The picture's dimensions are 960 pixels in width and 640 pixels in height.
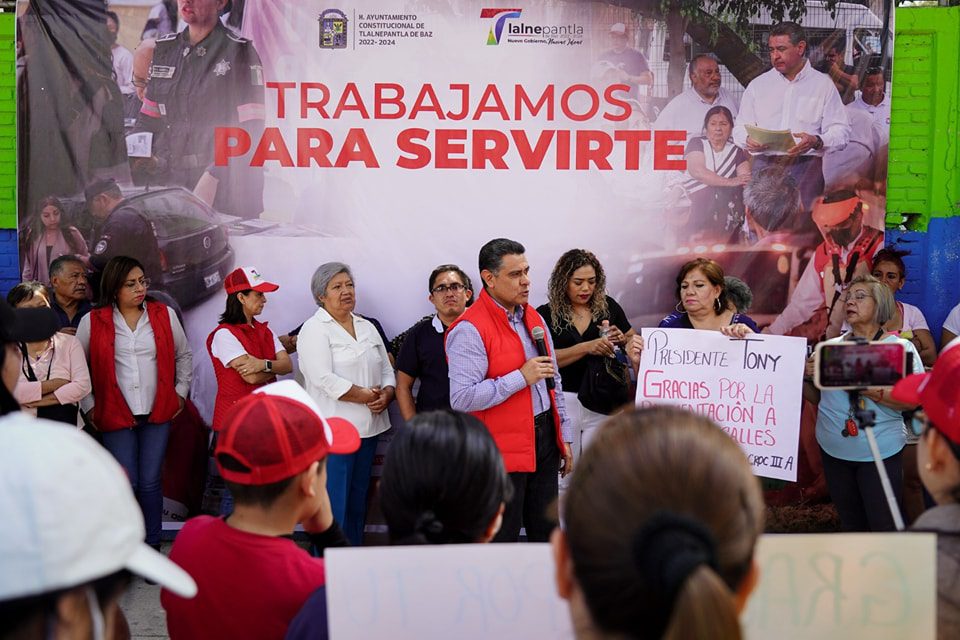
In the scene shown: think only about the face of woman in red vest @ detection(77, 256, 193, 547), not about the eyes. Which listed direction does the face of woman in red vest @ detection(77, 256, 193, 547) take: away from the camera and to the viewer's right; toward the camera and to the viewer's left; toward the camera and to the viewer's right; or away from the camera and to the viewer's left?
toward the camera and to the viewer's right

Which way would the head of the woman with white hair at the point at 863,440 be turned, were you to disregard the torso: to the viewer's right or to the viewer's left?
to the viewer's left

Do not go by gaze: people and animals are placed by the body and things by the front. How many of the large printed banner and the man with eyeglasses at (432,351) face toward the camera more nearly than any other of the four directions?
2

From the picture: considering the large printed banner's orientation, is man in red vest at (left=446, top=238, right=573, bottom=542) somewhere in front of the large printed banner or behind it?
in front

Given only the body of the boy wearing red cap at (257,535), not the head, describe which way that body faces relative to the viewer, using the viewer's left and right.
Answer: facing away from the viewer and to the right of the viewer

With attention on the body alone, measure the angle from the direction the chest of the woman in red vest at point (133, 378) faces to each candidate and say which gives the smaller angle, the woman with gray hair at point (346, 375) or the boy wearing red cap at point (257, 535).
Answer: the boy wearing red cap

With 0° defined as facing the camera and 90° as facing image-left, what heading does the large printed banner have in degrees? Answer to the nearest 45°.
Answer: approximately 0°

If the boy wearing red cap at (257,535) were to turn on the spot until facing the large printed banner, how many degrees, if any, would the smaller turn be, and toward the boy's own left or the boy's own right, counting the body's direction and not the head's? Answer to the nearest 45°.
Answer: approximately 45° to the boy's own left
